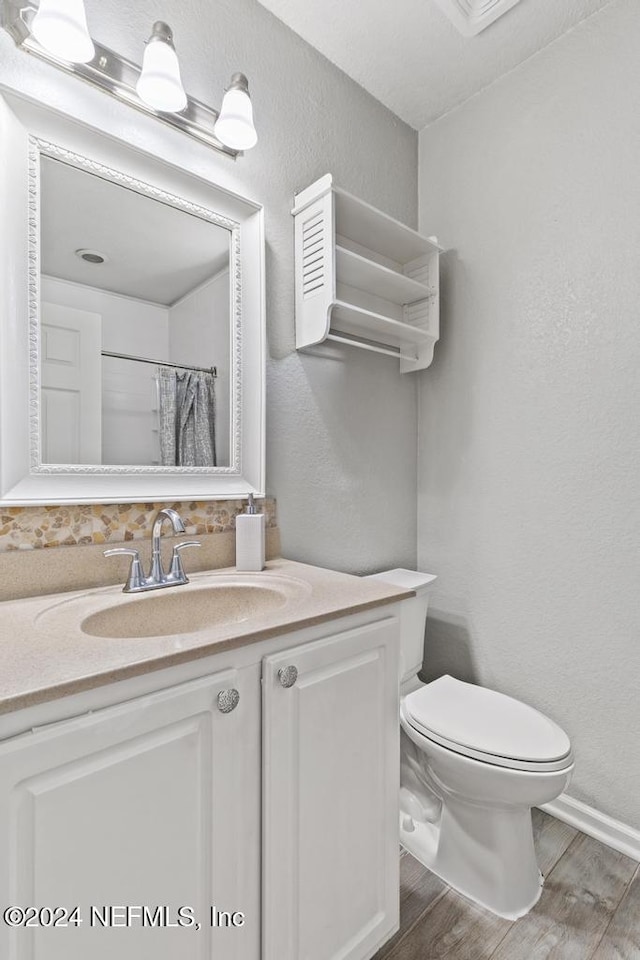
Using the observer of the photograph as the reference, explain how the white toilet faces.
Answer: facing the viewer and to the right of the viewer

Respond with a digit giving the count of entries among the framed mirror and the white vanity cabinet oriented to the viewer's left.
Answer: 0

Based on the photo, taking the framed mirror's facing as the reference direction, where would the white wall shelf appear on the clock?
The white wall shelf is roughly at 10 o'clock from the framed mirror.

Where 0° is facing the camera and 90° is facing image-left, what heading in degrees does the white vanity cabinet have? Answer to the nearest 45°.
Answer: approximately 315°

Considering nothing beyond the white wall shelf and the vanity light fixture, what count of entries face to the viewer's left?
0

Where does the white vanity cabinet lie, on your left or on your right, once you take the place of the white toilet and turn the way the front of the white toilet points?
on your right

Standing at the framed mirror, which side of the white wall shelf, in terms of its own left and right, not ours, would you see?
right
